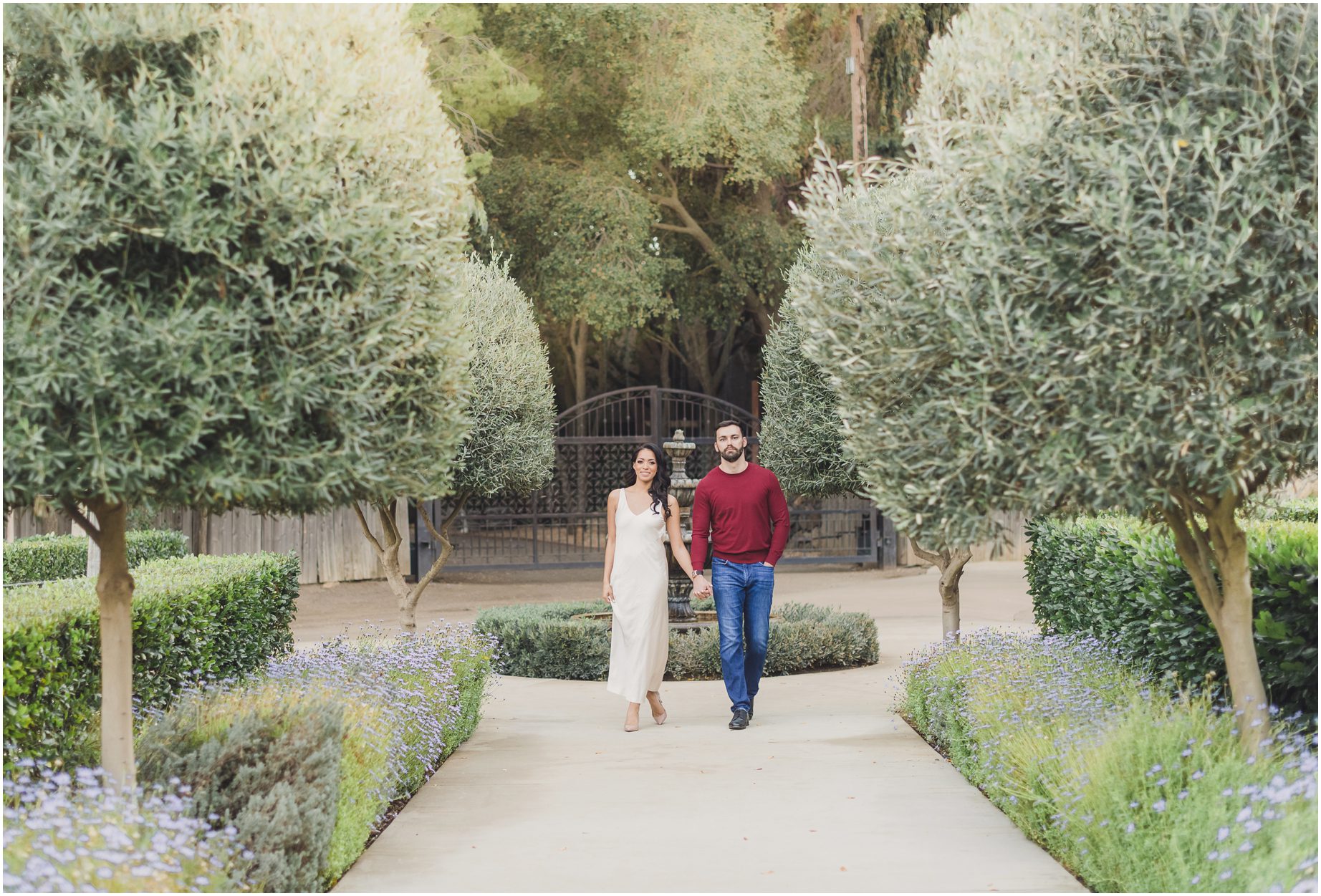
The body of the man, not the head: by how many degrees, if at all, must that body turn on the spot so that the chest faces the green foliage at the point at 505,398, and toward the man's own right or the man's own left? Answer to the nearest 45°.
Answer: approximately 135° to the man's own right

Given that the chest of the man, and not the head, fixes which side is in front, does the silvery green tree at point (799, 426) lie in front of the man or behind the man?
behind

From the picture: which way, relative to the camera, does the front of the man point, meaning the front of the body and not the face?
toward the camera

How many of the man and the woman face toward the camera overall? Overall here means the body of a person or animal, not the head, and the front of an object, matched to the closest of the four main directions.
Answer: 2

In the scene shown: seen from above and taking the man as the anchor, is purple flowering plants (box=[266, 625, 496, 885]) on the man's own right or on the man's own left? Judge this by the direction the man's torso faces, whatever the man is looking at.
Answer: on the man's own right

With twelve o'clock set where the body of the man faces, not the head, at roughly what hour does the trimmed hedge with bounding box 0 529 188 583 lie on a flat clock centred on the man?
The trimmed hedge is roughly at 4 o'clock from the man.

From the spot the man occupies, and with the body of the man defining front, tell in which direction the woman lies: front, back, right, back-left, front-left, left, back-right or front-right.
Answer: right

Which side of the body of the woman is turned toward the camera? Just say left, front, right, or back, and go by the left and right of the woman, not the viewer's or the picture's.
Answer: front

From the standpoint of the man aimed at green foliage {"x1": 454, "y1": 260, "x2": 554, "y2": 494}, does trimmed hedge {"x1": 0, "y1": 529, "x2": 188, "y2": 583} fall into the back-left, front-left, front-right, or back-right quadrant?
front-left

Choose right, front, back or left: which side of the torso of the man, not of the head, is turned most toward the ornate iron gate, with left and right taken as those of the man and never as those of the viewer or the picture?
back

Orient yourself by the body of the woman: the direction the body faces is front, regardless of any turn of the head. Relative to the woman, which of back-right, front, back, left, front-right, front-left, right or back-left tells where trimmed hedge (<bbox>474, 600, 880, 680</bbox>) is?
back

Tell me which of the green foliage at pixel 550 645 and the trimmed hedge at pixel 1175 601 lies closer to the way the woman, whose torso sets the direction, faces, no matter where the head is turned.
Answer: the trimmed hedge
